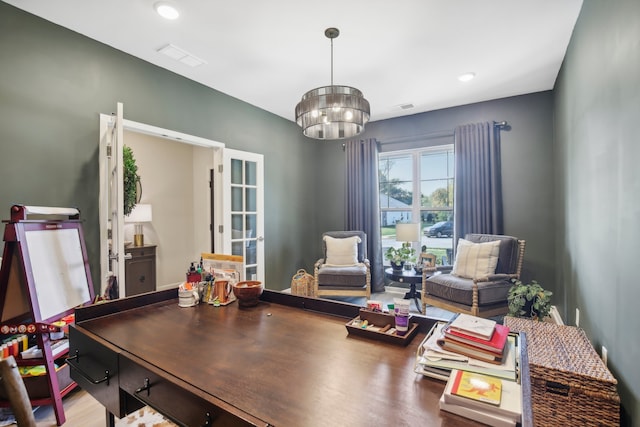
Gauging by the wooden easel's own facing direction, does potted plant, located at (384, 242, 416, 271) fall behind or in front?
in front

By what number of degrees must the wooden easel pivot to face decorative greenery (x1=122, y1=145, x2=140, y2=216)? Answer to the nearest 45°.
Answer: approximately 90° to its left

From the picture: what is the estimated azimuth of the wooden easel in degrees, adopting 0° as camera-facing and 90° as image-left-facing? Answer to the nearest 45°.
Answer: approximately 315°

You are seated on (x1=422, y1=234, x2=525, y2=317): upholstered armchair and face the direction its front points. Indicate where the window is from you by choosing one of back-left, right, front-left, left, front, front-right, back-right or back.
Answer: right

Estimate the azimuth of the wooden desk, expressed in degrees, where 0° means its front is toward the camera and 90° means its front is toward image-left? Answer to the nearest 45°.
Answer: approximately 45°

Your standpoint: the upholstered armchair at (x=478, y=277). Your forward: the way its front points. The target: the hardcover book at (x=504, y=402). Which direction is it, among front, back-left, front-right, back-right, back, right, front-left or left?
front-left

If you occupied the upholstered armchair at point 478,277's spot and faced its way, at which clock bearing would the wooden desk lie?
The wooden desk is roughly at 11 o'clock from the upholstered armchair.

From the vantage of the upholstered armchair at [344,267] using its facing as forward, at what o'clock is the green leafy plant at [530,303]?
The green leafy plant is roughly at 10 o'clock from the upholstered armchair.

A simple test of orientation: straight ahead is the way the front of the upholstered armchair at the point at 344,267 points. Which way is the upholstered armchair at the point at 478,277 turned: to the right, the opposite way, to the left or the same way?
to the right
